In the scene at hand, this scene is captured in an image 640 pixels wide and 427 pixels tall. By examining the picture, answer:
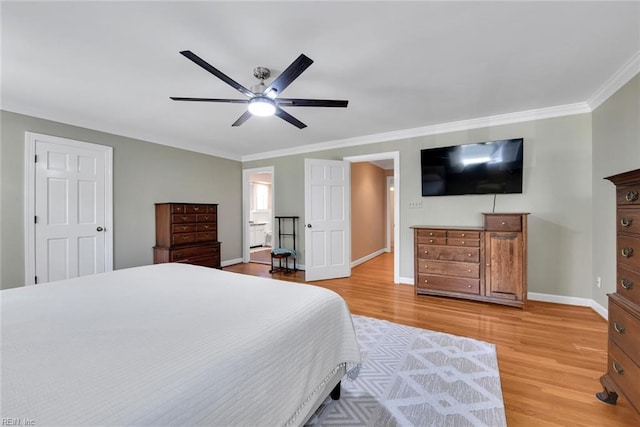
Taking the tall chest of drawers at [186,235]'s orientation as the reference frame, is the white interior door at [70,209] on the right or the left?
on its right

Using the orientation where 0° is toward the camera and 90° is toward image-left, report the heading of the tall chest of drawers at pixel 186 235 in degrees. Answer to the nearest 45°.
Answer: approximately 315°

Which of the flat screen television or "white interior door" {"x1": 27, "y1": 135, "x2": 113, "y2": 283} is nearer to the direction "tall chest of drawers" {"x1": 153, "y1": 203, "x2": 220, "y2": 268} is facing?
the flat screen television

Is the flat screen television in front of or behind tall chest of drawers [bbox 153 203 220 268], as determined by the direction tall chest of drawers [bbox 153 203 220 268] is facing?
in front

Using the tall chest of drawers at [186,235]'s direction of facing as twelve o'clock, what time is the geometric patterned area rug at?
The geometric patterned area rug is roughly at 1 o'clock from the tall chest of drawers.

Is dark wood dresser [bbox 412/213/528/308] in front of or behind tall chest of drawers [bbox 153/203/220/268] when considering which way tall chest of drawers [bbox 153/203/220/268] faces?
in front

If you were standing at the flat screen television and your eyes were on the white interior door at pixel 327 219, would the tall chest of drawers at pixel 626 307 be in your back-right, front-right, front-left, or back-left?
back-left
